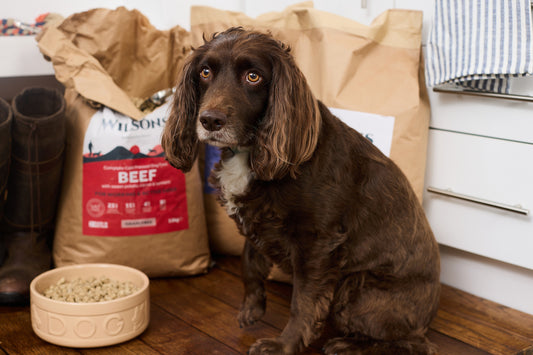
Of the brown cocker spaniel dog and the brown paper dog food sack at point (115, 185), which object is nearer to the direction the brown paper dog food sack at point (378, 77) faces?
the brown cocker spaniel dog

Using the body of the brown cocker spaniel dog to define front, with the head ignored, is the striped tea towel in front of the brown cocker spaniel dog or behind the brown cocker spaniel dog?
behind

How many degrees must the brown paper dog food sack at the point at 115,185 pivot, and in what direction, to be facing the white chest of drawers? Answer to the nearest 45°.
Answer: approximately 90° to its left

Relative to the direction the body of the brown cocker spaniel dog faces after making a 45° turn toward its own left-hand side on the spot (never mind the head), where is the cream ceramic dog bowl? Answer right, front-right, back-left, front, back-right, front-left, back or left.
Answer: right

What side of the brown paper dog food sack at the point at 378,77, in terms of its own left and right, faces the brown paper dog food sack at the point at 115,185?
right

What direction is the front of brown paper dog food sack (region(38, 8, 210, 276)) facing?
toward the camera

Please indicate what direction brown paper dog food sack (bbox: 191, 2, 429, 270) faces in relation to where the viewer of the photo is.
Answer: facing the viewer

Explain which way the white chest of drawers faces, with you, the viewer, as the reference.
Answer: facing the viewer and to the left of the viewer

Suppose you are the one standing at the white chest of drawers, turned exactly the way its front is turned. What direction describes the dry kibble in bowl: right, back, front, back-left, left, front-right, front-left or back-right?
front

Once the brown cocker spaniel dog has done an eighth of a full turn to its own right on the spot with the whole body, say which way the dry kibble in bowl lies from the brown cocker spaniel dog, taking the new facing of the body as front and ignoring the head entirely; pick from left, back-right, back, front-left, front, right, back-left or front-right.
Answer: front

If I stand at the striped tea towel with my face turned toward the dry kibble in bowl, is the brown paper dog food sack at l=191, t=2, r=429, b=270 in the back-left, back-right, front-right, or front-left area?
front-right

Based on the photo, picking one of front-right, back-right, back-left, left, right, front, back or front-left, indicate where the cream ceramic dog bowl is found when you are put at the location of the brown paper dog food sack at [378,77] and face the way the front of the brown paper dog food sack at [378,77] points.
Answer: front-right

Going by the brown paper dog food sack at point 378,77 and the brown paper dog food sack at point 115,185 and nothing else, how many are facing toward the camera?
2
